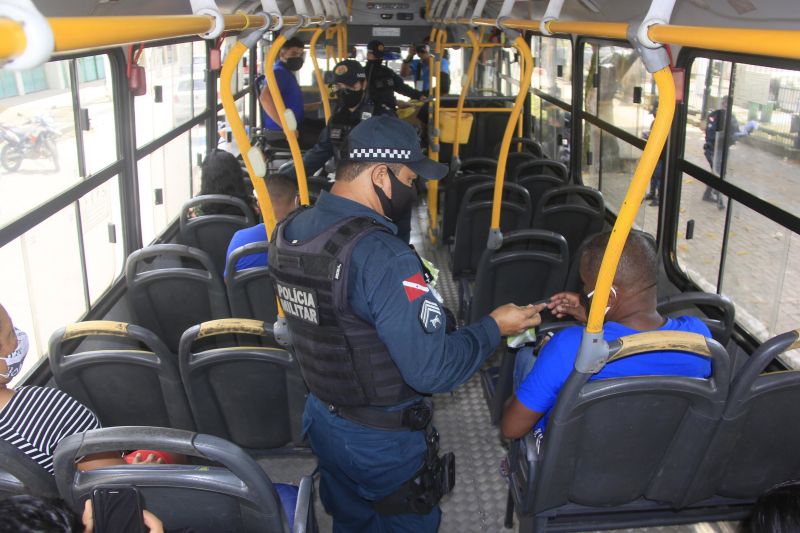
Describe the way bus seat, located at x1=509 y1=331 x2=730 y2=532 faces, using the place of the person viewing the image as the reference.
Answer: facing away from the viewer and to the left of the viewer

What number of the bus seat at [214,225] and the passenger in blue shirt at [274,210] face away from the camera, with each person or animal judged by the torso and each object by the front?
2

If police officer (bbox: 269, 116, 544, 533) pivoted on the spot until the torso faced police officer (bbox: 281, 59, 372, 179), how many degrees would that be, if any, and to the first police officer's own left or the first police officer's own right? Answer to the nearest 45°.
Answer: approximately 45° to the first police officer's own left

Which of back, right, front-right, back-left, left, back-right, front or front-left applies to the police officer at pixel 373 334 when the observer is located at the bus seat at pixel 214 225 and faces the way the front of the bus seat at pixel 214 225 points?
back

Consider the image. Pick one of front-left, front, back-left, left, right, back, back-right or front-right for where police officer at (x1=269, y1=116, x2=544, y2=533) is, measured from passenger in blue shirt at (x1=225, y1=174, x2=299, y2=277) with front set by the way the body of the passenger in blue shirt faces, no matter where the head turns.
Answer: back

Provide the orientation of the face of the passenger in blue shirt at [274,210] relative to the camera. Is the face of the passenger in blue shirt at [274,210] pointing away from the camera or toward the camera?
away from the camera

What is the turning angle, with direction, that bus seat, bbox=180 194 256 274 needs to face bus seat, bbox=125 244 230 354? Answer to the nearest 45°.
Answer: approximately 180°

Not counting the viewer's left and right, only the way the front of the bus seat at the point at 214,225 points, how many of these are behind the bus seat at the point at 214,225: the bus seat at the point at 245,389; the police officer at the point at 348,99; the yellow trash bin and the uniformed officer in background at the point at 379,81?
1

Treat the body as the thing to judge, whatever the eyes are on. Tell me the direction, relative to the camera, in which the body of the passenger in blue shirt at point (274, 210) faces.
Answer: away from the camera

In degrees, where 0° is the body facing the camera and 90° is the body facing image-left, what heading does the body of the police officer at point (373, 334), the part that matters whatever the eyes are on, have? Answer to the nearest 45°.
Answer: approximately 225°

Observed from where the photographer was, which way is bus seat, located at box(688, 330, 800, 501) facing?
facing away from the viewer and to the left of the viewer

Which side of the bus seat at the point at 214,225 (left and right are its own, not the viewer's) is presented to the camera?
back

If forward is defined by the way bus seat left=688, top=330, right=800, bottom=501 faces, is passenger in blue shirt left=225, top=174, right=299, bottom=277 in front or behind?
in front
